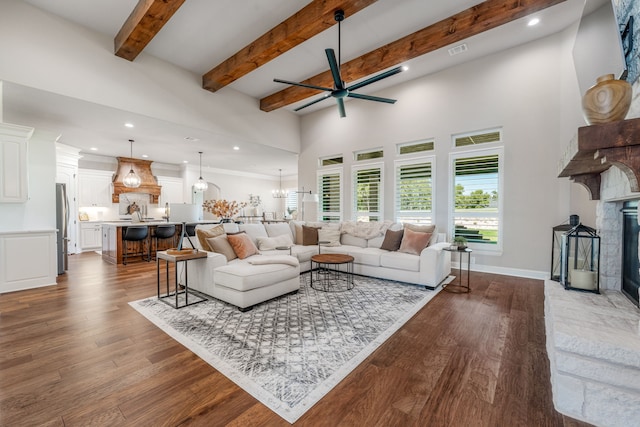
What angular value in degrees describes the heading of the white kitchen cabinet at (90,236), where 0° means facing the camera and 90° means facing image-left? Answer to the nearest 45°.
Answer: approximately 0°

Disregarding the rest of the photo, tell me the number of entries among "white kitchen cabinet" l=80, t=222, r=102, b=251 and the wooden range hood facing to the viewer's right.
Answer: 0

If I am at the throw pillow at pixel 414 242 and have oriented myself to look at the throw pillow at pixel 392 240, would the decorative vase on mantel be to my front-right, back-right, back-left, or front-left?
back-left

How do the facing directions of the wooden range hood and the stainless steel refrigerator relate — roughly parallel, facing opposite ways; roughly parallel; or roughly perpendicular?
roughly perpendicular

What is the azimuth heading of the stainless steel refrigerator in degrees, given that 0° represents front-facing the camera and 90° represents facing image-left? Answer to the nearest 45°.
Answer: approximately 270°

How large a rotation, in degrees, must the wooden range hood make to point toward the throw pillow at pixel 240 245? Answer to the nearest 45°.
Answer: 0° — it already faces it

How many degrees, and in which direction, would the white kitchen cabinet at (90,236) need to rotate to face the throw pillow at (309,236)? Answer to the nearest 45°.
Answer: approximately 45° to its left

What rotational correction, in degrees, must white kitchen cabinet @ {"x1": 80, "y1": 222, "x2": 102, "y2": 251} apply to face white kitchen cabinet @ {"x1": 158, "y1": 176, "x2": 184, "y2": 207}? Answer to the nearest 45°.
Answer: approximately 90° to its left

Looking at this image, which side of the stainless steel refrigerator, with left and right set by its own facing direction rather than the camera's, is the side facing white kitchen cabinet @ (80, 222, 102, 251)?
left

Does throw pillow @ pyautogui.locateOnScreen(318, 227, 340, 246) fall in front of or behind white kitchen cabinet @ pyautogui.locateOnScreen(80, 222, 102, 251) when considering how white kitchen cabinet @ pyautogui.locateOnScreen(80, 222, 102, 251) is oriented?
in front

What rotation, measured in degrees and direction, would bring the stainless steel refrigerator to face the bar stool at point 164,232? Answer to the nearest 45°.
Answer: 0° — it already faces it

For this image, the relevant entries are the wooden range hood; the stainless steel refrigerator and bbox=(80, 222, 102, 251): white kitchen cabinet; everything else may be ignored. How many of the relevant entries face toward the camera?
2

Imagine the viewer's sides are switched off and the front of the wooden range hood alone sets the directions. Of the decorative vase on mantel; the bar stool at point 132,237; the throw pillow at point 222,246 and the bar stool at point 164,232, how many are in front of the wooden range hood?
4

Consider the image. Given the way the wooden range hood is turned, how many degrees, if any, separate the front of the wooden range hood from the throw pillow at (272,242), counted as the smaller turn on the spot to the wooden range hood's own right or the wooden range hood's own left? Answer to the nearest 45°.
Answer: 0° — it already faces it
